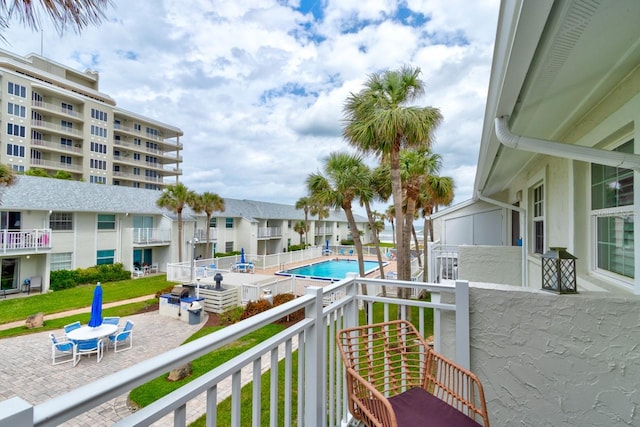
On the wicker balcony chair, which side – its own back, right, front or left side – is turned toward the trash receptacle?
back

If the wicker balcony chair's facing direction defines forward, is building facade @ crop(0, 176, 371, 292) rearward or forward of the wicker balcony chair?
rearward

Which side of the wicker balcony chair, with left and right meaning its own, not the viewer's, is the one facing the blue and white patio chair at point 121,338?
back

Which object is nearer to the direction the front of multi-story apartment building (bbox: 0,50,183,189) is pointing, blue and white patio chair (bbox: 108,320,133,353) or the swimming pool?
the swimming pool

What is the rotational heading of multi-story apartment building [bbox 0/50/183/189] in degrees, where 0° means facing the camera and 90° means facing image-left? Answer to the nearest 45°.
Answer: approximately 315°

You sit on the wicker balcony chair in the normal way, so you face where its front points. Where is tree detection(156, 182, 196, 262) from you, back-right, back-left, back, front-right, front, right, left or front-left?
back

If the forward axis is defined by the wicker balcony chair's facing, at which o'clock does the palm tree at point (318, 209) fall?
The palm tree is roughly at 7 o'clock from the wicker balcony chair.

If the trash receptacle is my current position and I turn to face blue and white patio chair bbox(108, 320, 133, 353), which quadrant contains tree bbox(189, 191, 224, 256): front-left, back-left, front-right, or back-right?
back-right

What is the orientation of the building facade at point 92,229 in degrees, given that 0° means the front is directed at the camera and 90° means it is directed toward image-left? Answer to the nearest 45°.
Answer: approximately 315°

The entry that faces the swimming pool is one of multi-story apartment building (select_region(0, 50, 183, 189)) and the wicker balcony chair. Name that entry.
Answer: the multi-story apartment building

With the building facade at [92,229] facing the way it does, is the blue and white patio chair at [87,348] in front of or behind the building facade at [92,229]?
in front

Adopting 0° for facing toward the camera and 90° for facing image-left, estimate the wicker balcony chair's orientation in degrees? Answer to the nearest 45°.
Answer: approximately 315°

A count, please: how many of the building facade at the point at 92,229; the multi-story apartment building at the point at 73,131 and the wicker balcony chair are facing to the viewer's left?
0

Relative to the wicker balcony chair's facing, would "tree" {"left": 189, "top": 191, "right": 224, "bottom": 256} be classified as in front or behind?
behind

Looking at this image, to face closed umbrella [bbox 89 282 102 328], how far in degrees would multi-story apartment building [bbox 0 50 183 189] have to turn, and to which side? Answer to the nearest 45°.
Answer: approximately 45° to its right
